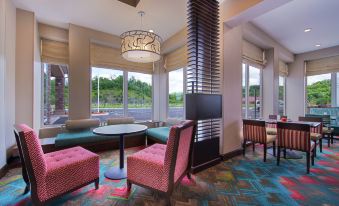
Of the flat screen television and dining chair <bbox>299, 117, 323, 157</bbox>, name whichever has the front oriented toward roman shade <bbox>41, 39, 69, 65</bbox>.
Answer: the dining chair

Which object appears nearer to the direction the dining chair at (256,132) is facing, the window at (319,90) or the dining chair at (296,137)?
the window

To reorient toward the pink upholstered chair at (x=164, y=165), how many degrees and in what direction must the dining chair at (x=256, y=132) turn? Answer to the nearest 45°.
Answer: approximately 180°

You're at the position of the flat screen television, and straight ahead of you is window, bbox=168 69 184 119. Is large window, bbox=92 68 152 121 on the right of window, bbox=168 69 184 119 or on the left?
left

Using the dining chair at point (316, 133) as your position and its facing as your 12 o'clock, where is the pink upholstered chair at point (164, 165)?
The pink upholstered chair is roughly at 11 o'clock from the dining chair.

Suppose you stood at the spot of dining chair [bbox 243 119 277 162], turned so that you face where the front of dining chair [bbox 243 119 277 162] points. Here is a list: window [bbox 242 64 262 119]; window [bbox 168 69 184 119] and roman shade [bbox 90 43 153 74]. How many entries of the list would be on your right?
0

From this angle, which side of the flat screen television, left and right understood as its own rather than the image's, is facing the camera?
front

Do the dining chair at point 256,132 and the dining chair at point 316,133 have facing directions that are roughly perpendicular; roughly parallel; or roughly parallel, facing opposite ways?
roughly parallel, facing opposite ways

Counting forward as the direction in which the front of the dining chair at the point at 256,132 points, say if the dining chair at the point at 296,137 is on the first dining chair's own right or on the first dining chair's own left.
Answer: on the first dining chair's own right

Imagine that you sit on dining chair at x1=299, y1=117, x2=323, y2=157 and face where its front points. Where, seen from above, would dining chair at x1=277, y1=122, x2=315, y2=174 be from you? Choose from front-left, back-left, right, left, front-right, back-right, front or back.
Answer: front-left

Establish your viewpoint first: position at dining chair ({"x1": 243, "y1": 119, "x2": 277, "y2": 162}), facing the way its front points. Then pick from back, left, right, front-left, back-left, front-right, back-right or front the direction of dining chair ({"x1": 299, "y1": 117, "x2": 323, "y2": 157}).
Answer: front

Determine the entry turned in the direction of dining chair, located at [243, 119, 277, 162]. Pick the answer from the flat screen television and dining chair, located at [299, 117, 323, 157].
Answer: dining chair, located at [299, 117, 323, 157]

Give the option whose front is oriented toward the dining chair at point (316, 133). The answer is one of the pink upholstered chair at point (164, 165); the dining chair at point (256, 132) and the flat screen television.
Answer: the dining chair at point (256, 132)

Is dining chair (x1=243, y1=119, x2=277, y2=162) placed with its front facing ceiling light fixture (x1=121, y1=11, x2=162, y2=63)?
no

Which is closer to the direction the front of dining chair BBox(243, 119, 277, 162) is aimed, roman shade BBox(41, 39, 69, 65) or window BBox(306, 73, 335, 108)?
the window
